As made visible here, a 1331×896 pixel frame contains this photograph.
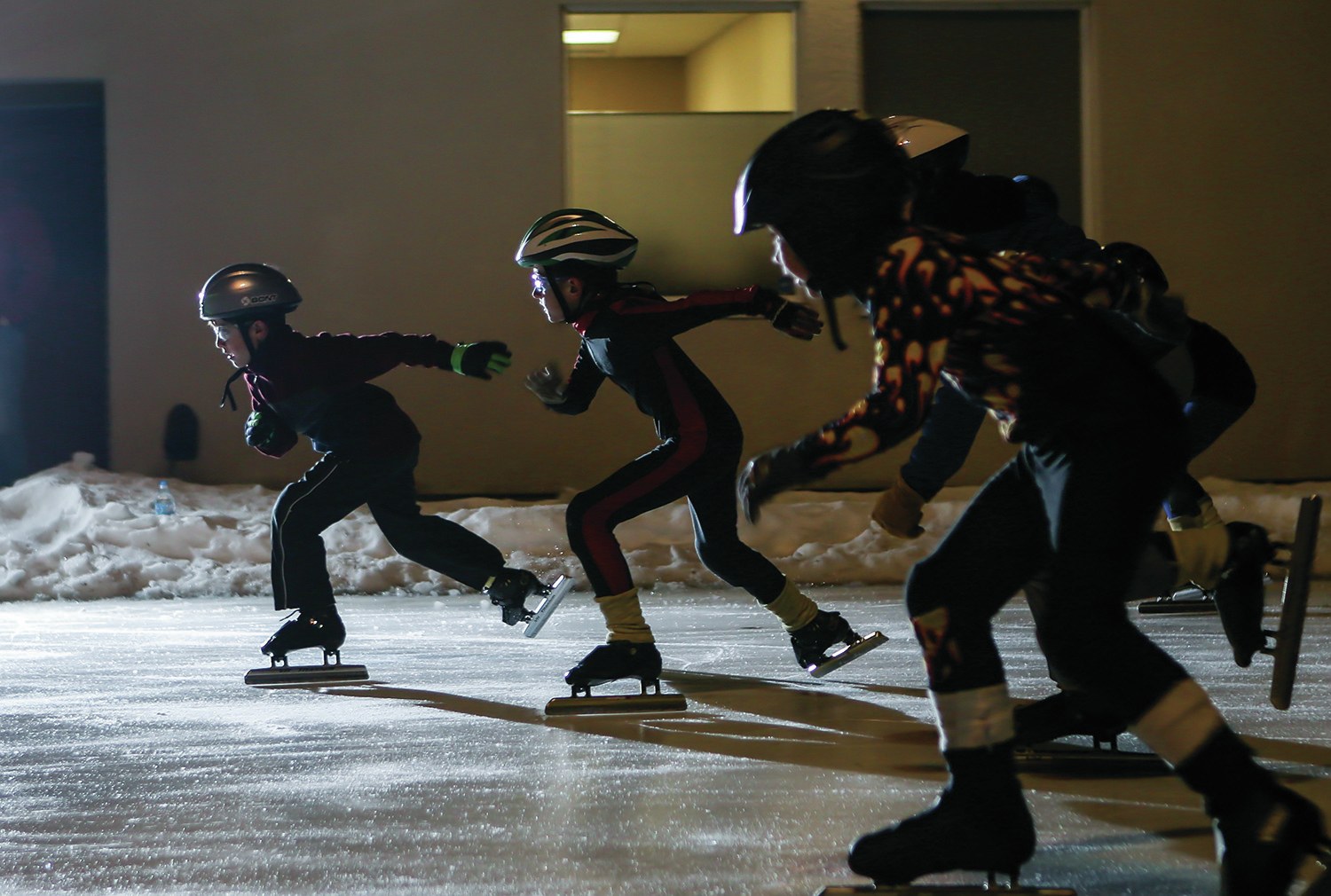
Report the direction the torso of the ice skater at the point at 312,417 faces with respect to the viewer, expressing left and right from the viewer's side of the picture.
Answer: facing to the left of the viewer

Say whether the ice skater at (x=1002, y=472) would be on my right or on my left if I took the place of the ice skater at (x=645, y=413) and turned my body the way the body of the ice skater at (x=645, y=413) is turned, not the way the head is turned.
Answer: on my left

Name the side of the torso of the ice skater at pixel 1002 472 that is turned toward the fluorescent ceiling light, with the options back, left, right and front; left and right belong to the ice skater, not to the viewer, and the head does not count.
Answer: right

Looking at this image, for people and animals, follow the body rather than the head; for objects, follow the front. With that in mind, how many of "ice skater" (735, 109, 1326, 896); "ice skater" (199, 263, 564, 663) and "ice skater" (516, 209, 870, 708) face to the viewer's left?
3

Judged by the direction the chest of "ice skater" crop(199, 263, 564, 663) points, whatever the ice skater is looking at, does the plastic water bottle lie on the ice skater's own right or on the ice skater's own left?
on the ice skater's own right

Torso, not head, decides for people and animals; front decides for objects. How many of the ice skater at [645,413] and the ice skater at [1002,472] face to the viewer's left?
2

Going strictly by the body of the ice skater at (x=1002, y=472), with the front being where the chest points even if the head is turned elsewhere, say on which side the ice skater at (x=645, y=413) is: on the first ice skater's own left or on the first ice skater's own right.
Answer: on the first ice skater's own right

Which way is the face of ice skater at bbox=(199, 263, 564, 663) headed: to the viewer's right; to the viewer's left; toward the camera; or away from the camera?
to the viewer's left

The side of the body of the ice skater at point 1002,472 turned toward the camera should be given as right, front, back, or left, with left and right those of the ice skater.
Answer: left

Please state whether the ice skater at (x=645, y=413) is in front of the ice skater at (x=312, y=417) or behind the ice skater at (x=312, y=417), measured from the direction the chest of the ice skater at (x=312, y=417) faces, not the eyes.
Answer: behind

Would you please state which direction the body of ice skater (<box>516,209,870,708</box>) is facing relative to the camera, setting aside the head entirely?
to the viewer's left

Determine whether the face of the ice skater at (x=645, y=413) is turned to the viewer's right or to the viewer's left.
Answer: to the viewer's left
